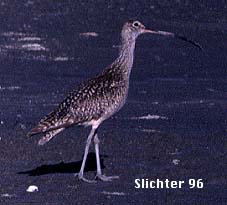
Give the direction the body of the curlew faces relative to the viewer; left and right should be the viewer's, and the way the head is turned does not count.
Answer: facing to the right of the viewer

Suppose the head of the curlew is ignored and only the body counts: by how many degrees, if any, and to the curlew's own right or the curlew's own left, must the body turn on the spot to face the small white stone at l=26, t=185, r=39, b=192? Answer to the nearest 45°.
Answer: approximately 135° to the curlew's own right
